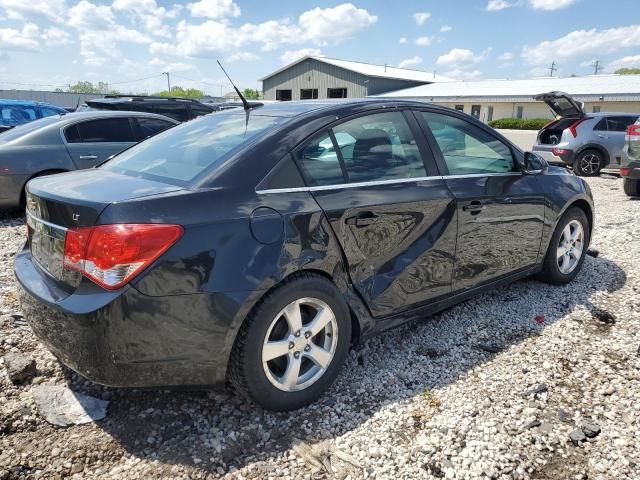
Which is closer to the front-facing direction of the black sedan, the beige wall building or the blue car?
the beige wall building

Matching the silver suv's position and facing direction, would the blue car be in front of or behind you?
behind

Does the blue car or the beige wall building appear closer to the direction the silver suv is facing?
the beige wall building

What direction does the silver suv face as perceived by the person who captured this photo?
facing away from the viewer and to the right of the viewer

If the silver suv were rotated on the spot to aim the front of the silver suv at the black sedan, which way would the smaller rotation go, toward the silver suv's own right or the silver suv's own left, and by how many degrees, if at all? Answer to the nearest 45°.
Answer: approximately 135° to the silver suv's own right

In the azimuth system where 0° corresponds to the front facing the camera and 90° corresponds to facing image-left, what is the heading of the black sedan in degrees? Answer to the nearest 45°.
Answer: approximately 225°

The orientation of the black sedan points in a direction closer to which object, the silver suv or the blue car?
the silver suv

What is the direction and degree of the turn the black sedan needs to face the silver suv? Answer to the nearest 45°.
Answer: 0° — it already faces it

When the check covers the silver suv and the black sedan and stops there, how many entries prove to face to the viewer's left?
0

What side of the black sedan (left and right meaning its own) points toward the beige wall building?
front

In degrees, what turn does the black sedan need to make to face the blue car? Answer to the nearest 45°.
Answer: approximately 90° to its left
